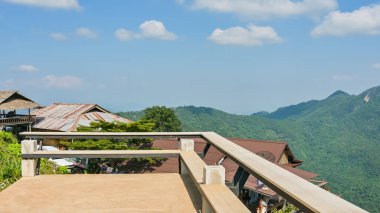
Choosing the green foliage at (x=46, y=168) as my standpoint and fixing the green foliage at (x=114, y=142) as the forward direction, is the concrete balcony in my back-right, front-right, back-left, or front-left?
back-right

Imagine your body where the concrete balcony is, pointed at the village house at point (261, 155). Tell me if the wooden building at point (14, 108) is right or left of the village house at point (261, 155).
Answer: left

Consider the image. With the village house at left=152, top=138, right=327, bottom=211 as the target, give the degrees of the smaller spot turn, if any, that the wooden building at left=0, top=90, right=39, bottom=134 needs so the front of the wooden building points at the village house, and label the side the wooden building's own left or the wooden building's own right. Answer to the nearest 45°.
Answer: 0° — it already faces it

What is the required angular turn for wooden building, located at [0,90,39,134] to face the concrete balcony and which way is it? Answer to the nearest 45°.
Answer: approximately 45° to its right

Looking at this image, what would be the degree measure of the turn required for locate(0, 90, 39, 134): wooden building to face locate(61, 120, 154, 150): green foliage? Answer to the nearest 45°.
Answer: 0° — it already faces it

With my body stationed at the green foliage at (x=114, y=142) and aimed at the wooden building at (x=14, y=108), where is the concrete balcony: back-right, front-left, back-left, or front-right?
back-left

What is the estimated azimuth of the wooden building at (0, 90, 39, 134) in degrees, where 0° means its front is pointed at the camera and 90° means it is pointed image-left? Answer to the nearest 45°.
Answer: approximately 315°
